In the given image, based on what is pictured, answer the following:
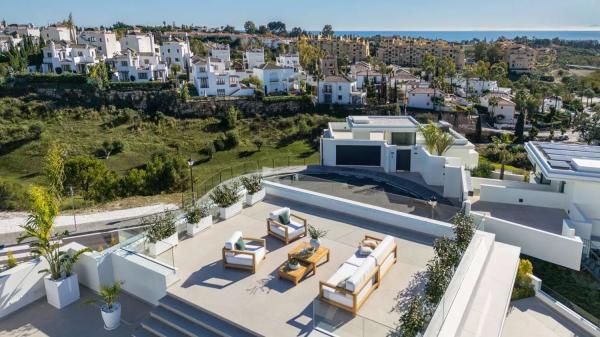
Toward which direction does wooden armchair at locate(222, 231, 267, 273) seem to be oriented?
to the viewer's right

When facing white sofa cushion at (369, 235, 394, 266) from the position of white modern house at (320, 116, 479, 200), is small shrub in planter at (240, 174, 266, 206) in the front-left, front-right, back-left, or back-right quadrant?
front-right

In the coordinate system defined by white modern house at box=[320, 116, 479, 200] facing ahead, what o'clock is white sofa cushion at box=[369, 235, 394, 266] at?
The white sofa cushion is roughly at 12 o'clock from the white modern house.

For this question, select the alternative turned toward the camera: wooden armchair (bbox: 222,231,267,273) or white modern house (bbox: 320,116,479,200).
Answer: the white modern house

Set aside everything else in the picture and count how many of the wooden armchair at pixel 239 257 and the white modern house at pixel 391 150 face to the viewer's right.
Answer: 1

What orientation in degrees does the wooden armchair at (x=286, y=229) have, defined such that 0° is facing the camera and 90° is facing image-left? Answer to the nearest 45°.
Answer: approximately 315°

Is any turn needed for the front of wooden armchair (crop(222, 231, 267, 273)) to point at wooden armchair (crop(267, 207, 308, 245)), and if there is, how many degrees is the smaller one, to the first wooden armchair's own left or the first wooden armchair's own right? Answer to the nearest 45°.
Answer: approximately 45° to the first wooden armchair's own left

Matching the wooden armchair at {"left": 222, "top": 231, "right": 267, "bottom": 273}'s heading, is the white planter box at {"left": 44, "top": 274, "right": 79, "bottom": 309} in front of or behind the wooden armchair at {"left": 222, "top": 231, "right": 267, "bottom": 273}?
behind

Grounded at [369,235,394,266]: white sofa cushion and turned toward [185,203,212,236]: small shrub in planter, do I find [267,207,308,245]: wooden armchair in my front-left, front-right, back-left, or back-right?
front-right

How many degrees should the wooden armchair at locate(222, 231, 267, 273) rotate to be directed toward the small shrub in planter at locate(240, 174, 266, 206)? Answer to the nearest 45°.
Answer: approximately 90° to its left

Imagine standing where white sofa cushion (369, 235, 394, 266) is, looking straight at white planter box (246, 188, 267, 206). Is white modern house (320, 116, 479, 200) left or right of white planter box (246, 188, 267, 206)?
right

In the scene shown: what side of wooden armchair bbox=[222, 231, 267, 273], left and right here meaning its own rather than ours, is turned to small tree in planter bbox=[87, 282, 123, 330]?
back

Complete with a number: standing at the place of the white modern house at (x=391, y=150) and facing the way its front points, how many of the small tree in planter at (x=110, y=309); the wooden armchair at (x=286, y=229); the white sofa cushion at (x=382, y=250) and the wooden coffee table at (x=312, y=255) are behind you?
0

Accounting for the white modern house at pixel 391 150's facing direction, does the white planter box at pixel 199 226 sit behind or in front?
in front

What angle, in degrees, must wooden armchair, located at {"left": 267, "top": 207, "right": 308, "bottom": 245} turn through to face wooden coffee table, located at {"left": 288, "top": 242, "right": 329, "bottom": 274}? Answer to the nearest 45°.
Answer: approximately 45° to its right

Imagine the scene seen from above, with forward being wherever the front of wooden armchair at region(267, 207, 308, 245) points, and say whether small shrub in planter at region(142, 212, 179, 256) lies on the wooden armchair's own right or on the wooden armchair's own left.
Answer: on the wooden armchair's own right

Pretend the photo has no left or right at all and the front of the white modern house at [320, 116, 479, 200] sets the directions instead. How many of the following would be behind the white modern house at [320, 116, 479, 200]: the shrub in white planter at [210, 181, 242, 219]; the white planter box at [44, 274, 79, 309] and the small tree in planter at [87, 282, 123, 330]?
0

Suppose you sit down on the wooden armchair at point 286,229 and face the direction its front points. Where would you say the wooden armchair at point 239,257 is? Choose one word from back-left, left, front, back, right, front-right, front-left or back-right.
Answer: right

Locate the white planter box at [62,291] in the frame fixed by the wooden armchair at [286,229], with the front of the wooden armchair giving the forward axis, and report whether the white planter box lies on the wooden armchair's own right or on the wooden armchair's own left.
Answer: on the wooden armchair's own right

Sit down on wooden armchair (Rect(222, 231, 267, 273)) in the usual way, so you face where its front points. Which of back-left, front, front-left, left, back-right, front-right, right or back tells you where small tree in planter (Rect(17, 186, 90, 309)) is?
back

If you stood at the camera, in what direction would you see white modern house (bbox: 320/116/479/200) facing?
facing the viewer

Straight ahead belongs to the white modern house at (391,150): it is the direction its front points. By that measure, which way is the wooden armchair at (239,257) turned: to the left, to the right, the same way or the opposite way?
to the left
